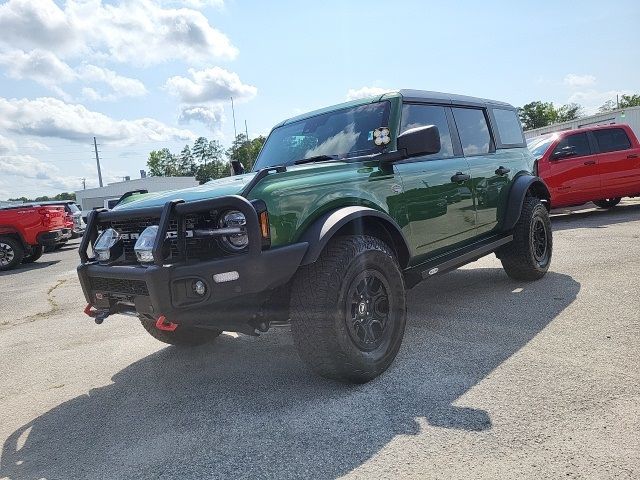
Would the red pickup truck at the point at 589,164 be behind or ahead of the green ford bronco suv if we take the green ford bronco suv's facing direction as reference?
behind

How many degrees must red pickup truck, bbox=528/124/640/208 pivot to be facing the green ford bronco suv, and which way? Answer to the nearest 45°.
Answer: approximately 45° to its left

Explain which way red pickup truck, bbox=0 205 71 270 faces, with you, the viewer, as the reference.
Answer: facing away from the viewer and to the left of the viewer

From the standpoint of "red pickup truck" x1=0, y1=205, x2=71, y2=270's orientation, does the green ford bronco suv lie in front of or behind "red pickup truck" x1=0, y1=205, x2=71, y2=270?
behind

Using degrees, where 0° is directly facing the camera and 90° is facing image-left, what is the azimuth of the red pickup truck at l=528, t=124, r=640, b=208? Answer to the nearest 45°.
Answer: approximately 45°

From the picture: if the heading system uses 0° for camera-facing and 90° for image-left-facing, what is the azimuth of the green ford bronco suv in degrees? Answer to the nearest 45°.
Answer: approximately 45°

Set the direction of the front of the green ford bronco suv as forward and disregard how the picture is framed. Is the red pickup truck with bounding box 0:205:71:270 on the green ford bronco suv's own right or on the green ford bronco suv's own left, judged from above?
on the green ford bronco suv's own right
